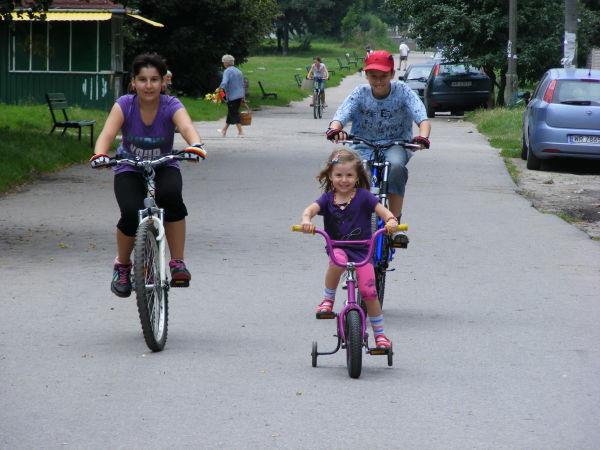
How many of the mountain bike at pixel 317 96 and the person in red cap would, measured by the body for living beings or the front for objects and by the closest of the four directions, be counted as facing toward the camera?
2

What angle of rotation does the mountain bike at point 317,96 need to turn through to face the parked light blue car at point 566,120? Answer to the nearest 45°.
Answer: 0° — it already faces it

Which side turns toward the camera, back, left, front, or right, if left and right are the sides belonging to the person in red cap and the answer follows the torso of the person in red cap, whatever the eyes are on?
front

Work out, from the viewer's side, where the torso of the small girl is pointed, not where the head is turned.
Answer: toward the camera

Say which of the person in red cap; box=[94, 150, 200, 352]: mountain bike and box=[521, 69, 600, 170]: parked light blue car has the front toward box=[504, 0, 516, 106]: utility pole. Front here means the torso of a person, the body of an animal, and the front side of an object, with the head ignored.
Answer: the parked light blue car

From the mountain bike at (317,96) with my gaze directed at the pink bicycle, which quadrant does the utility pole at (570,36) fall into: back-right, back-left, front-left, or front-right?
front-left

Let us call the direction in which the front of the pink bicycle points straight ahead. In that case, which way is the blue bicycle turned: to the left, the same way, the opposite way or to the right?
the same way

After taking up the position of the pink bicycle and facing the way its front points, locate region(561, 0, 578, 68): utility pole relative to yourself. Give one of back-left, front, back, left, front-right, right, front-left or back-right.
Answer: back

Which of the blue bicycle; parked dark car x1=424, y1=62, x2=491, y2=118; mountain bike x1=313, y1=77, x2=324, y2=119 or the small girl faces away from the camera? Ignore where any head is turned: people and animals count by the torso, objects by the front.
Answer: the parked dark car

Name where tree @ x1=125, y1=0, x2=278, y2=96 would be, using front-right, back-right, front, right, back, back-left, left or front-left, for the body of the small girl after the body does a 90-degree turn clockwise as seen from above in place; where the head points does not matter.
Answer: right

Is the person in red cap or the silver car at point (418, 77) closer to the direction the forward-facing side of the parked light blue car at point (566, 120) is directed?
the silver car

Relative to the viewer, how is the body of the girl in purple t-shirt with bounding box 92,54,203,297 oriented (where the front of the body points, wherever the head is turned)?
toward the camera

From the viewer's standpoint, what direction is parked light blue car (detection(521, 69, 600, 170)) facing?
away from the camera

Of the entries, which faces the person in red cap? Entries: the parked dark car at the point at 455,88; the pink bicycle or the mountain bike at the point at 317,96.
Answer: the mountain bike

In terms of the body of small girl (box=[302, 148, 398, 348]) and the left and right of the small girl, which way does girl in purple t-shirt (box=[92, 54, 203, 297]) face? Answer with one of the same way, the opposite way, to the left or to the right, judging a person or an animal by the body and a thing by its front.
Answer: the same way

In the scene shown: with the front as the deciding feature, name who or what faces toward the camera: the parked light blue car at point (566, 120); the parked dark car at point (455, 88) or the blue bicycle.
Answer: the blue bicycle

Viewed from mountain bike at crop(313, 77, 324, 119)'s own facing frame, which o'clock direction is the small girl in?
The small girl is roughly at 12 o'clock from the mountain bike.

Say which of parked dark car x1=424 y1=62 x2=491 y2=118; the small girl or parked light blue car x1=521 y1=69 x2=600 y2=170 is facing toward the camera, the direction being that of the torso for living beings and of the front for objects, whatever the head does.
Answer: the small girl

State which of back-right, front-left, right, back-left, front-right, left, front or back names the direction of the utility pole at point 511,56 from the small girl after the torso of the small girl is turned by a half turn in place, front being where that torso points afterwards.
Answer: front

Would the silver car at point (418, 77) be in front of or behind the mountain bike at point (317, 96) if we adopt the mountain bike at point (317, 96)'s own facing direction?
behind
